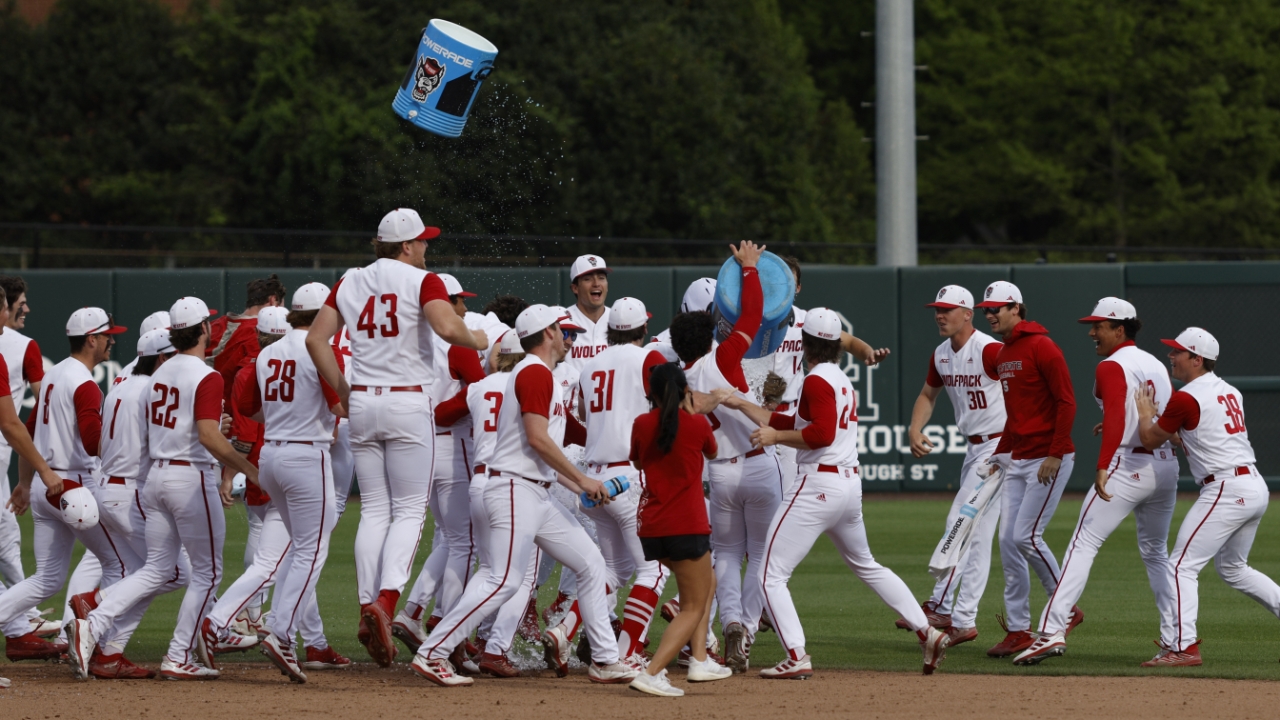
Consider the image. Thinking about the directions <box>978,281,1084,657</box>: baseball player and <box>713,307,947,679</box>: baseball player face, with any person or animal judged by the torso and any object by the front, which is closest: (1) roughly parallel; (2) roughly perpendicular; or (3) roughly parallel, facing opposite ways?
roughly perpendicular

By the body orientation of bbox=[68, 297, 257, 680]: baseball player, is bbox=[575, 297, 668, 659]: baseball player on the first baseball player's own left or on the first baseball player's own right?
on the first baseball player's own right

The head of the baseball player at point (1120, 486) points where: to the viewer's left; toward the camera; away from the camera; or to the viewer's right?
to the viewer's left

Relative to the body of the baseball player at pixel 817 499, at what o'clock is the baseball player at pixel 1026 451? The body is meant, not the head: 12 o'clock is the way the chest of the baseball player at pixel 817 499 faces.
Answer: the baseball player at pixel 1026 451 is roughly at 3 o'clock from the baseball player at pixel 817 499.

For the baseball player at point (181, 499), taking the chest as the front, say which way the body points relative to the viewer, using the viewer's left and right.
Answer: facing away from the viewer and to the right of the viewer

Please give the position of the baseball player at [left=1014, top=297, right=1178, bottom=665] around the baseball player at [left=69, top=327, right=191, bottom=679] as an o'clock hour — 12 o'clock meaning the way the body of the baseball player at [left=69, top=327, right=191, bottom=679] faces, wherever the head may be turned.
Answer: the baseball player at [left=1014, top=297, right=1178, bottom=665] is roughly at 2 o'clock from the baseball player at [left=69, top=327, right=191, bottom=679].

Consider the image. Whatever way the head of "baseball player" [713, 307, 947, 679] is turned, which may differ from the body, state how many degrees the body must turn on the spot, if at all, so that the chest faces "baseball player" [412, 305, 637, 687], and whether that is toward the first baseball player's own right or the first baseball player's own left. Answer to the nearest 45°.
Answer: approximately 45° to the first baseball player's own left

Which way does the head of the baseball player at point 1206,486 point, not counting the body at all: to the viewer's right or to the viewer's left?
to the viewer's left

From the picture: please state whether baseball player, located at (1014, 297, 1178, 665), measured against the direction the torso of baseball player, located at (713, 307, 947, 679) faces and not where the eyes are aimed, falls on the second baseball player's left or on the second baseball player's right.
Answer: on the second baseball player's right

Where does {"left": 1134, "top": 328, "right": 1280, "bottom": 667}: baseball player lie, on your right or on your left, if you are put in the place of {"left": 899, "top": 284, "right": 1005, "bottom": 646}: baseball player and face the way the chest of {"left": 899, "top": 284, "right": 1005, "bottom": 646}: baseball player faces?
on your left

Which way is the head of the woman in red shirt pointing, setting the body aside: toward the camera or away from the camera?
away from the camera

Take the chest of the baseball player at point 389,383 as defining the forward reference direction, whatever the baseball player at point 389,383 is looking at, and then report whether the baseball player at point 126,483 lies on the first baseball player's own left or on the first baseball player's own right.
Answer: on the first baseball player's own left

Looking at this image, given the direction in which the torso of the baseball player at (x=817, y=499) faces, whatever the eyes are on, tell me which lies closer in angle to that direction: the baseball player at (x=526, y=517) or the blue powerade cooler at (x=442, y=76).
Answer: the blue powerade cooler

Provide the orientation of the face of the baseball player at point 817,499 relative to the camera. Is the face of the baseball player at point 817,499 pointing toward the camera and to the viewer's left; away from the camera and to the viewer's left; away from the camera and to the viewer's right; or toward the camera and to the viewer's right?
away from the camera and to the viewer's left
